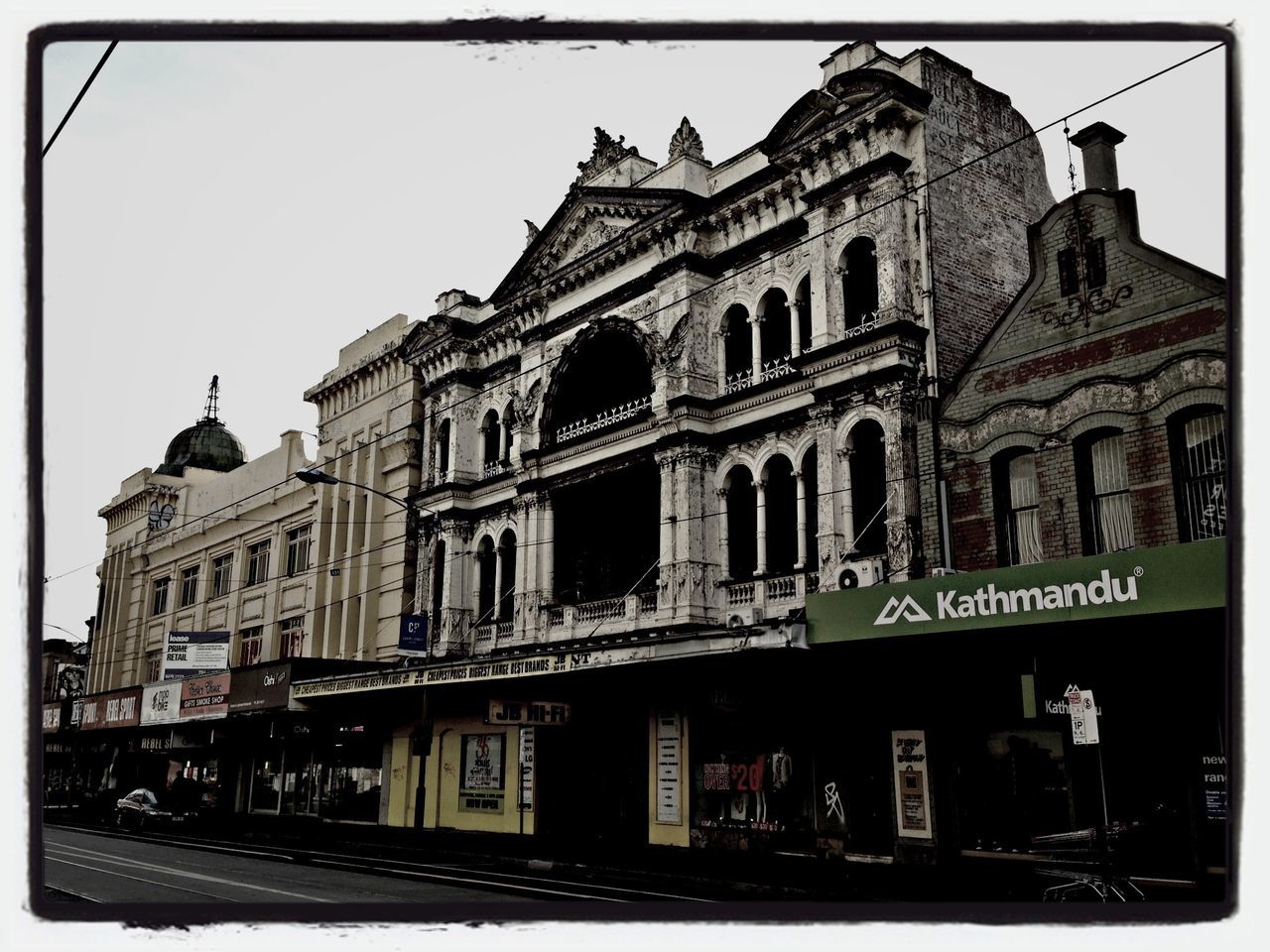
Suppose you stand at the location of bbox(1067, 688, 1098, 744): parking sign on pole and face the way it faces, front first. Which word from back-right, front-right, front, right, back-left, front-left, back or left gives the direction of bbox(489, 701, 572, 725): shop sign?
back-right

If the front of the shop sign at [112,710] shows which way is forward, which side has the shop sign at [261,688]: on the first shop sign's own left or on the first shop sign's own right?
on the first shop sign's own left

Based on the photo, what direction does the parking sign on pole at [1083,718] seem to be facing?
toward the camera

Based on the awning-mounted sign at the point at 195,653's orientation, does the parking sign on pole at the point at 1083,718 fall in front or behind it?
in front

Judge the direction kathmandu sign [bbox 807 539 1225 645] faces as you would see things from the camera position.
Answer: facing the viewer and to the left of the viewer

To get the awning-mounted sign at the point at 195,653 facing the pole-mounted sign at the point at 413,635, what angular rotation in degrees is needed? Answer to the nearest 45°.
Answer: approximately 45° to its left

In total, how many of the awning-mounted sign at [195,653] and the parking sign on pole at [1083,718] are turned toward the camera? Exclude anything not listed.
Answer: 2

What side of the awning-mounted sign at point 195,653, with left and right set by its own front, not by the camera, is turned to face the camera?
front

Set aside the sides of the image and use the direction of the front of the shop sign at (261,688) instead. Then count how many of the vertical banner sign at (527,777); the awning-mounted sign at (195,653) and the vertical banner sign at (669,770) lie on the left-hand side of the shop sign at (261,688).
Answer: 2

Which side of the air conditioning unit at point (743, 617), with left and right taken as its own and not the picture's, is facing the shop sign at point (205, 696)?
right

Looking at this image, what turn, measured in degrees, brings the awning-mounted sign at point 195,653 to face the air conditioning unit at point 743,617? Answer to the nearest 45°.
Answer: approximately 45° to its left

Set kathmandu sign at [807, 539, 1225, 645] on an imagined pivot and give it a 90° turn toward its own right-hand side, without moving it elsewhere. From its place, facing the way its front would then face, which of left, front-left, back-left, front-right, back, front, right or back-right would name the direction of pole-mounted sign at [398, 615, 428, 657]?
front

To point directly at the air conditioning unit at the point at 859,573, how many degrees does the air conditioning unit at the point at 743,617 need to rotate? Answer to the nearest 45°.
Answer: approximately 90° to its left
